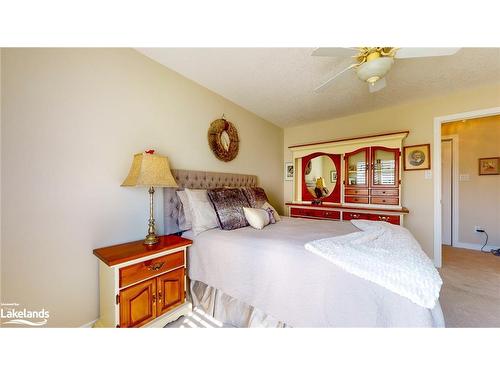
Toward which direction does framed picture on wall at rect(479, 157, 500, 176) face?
toward the camera

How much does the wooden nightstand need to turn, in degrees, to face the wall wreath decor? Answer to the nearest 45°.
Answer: approximately 90° to its left

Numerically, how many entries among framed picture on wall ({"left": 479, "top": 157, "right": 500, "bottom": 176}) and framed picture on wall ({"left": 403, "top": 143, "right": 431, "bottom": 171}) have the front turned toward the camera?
2

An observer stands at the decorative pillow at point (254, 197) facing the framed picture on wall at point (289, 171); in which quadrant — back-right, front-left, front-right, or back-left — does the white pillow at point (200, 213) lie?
back-left

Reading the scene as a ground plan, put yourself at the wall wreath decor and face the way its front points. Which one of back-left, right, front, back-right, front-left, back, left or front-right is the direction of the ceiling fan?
front

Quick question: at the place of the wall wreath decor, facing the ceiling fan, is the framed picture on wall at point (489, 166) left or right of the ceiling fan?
left

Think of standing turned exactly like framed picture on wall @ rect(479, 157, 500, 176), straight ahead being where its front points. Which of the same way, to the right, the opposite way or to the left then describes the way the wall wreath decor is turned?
to the left

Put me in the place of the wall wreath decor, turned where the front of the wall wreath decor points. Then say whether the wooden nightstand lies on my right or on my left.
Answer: on my right

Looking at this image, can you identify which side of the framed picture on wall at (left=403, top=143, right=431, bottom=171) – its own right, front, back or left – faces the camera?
front

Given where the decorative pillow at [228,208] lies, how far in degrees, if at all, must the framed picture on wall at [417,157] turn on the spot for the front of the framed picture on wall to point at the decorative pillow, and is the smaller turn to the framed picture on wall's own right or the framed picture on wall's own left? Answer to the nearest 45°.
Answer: approximately 45° to the framed picture on wall's own right

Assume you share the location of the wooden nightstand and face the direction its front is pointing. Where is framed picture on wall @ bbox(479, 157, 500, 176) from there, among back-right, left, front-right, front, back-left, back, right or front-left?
front-left

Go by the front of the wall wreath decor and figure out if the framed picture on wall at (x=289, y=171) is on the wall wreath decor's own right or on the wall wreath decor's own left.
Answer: on the wall wreath decor's own left

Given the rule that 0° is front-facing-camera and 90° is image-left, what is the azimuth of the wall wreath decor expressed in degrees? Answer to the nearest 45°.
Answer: approximately 315°

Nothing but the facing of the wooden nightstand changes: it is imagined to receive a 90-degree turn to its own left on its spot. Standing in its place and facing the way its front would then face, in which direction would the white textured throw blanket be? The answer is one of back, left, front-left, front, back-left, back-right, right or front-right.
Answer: right

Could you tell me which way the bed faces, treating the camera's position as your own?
facing the viewer and to the right of the viewer

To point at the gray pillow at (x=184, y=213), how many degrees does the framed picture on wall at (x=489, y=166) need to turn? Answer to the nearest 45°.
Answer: approximately 45° to its right
